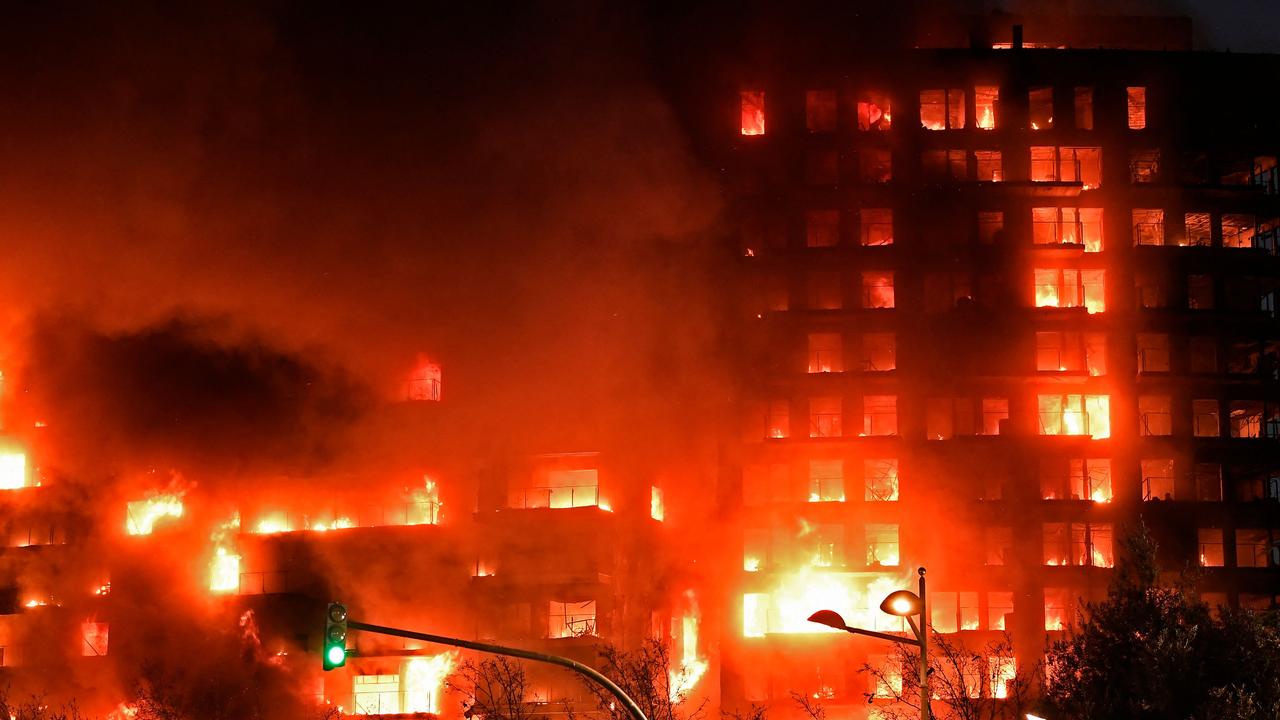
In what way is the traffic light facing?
toward the camera
